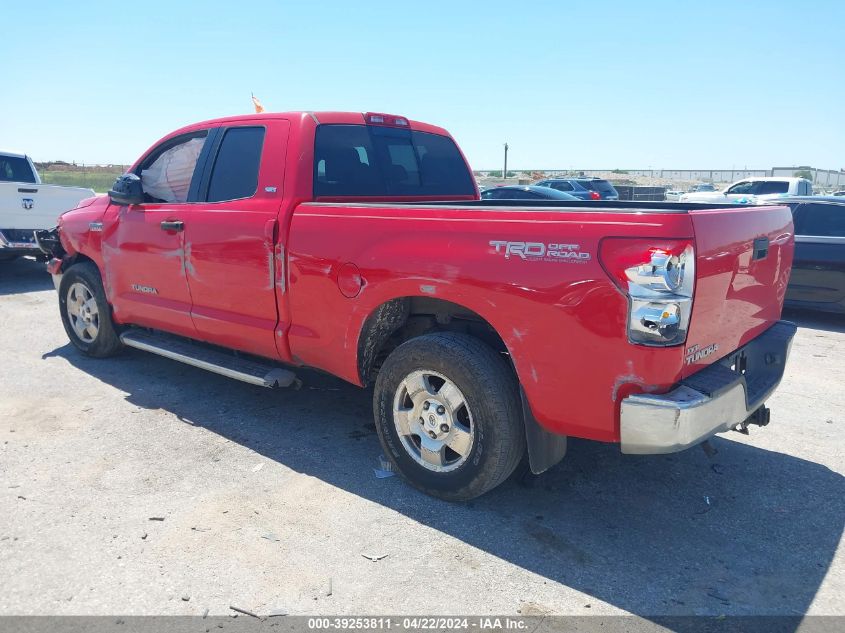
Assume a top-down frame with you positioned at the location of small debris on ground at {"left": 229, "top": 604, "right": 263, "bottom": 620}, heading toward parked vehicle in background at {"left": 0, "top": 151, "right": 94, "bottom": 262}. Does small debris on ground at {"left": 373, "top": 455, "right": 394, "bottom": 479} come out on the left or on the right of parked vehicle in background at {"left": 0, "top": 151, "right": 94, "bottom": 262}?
right

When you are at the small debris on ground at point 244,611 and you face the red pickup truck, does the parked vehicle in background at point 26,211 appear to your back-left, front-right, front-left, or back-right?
front-left

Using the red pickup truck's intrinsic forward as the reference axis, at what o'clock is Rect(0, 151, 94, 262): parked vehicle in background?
The parked vehicle in background is roughly at 12 o'clock from the red pickup truck.

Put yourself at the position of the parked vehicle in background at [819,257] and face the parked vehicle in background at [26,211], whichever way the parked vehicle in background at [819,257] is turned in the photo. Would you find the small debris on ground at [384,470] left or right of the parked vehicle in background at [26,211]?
left

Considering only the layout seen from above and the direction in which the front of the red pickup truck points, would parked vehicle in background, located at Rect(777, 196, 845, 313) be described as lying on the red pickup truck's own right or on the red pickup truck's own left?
on the red pickup truck's own right

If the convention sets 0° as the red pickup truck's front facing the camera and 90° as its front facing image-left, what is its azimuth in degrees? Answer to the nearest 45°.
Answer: approximately 135°

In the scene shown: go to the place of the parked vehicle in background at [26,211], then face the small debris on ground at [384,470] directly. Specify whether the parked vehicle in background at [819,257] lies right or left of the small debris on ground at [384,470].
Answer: left
